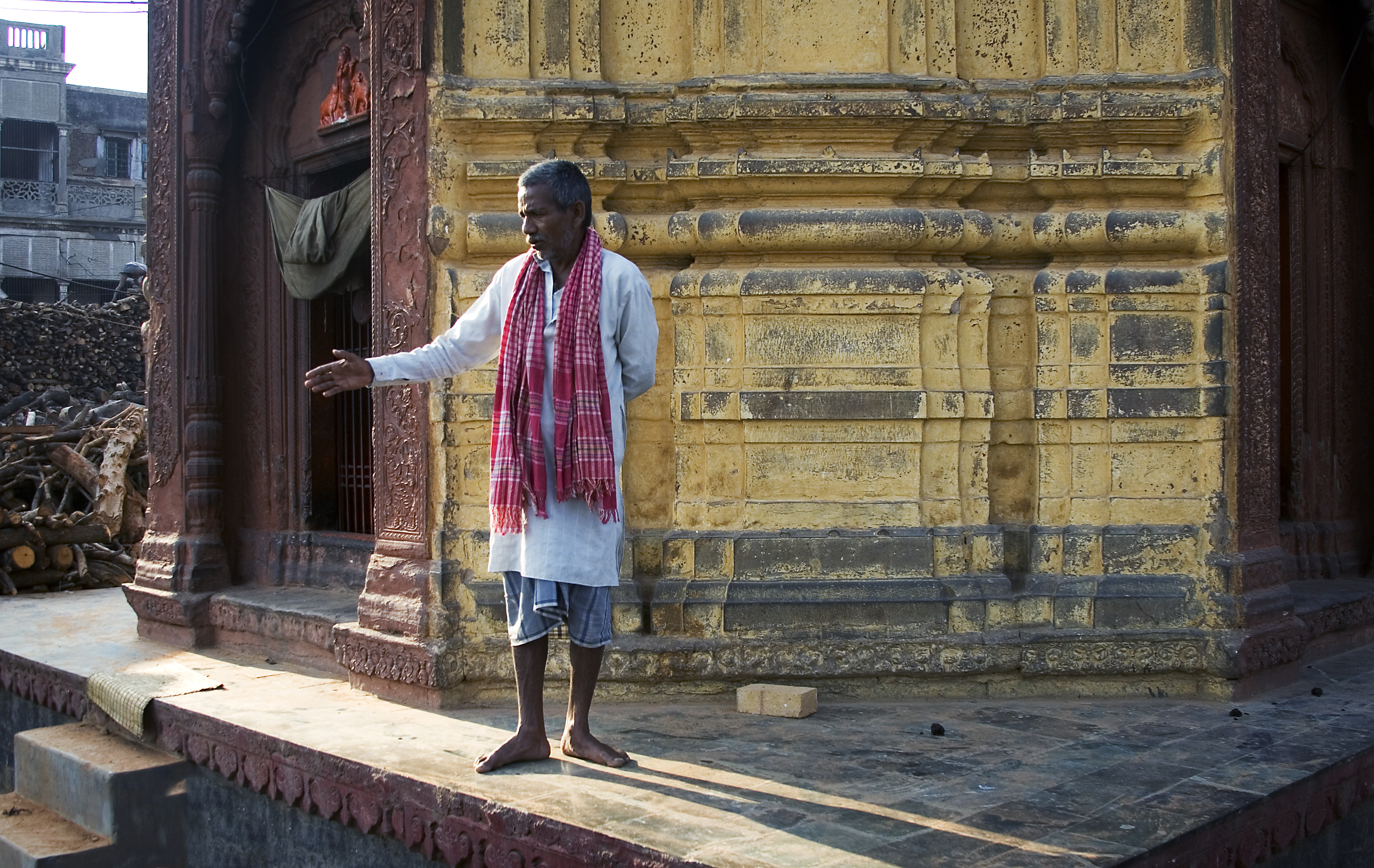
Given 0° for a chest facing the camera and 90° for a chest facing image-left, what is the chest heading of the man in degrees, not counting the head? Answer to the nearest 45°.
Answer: approximately 45°

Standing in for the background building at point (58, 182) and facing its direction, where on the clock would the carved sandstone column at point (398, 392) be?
The carved sandstone column is roughly at 12 o'clock from the background building.

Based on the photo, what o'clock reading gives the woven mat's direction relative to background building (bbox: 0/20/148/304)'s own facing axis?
The woven mat is roughly at 12 o'clock from the background building.

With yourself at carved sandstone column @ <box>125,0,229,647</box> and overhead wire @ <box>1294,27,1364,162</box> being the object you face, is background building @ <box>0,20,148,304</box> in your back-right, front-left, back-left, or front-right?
back-left

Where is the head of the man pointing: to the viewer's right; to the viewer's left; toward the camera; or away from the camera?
to the viewer's left

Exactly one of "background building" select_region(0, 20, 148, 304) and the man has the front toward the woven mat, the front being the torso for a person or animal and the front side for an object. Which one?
the background building

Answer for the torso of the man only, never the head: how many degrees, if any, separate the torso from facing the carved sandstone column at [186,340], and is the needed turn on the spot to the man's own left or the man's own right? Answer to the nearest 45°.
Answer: approximately 90° to the man's own right

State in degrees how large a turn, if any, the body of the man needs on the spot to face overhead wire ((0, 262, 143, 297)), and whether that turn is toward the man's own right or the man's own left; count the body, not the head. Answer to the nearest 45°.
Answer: approximately 135° to the man's own right
